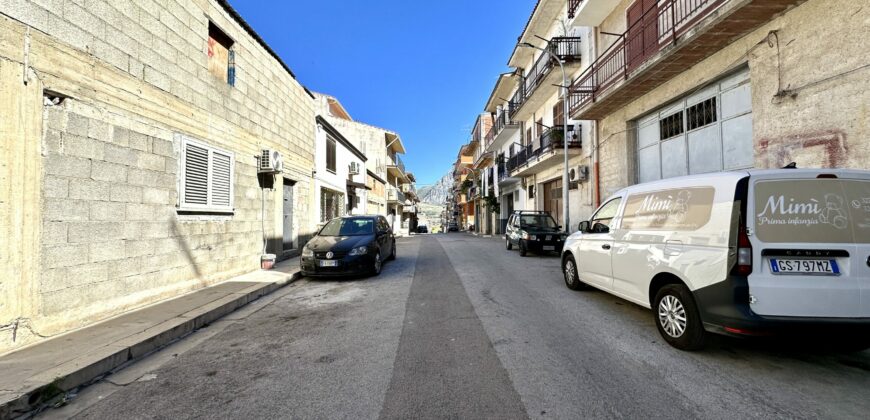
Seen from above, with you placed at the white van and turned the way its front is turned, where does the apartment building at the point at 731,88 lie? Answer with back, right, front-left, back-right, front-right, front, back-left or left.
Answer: front-right

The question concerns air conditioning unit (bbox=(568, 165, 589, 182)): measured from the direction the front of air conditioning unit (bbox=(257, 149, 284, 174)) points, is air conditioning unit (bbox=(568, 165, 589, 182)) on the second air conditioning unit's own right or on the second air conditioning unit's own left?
on the second air conditioning unit's own left

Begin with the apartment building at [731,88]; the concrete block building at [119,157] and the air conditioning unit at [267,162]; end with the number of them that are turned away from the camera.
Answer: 0

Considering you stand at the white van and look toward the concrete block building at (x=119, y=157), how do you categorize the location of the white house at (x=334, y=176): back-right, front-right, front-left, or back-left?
front-right

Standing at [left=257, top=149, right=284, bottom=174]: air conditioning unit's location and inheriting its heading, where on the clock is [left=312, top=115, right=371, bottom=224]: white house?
The white house is roughly at 8 o'clock from the air conditioning unit.

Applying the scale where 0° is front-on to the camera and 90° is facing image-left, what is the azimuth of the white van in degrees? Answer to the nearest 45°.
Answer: approximately 135°

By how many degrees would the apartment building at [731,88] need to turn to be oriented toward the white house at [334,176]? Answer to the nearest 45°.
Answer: approximately 45° to its right

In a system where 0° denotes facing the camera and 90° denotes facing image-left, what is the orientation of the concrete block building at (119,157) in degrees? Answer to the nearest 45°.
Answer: approximately 315°

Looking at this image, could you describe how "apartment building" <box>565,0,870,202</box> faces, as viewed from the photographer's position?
facing the viewer and to the left of the viewer

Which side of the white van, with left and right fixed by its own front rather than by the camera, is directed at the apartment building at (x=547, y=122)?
front

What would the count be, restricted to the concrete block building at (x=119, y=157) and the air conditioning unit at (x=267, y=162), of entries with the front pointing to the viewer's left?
0

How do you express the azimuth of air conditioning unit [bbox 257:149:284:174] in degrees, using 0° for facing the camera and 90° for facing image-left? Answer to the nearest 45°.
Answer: approximately 315°

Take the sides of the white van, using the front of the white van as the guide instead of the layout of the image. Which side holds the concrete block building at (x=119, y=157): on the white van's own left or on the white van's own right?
on the white van's own left

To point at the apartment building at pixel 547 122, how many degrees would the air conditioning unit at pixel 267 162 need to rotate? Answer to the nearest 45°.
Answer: approximately 45° to its left

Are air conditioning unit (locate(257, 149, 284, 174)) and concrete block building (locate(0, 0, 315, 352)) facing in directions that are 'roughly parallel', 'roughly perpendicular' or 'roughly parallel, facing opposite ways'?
roughly parallel

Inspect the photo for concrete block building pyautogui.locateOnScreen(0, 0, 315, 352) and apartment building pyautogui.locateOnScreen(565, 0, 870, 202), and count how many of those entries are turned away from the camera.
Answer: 0

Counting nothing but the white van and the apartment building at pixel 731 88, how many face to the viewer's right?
0

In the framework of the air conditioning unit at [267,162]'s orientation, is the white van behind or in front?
in front

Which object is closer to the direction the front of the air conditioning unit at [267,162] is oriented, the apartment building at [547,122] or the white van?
the white van

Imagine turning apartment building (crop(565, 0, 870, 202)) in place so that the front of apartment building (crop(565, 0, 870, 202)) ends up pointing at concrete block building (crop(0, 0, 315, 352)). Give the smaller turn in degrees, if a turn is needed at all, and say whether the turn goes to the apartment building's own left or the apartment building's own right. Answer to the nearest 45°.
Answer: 0° — it already faces it

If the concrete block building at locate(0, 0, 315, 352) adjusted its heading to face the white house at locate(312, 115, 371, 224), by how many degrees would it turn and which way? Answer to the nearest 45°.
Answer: approximately 90° to its left
